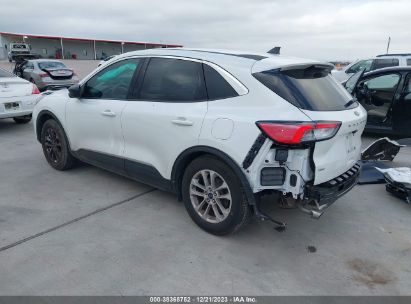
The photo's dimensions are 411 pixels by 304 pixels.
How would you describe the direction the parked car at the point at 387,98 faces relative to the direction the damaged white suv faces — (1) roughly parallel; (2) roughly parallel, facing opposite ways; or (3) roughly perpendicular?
roughly parallel

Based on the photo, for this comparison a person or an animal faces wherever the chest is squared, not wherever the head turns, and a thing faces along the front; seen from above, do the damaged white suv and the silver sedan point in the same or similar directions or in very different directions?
same or similar directions

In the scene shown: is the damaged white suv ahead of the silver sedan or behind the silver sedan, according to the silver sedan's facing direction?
behind

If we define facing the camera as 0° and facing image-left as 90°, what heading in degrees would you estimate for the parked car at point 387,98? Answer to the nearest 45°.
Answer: approximately 90°

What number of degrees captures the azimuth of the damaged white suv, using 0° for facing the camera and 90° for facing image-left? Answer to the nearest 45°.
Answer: approximately 135°

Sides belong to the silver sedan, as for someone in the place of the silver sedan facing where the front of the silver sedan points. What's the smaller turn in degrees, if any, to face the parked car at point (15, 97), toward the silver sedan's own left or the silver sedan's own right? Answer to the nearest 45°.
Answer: approximately 135° to the silver sedan's own left

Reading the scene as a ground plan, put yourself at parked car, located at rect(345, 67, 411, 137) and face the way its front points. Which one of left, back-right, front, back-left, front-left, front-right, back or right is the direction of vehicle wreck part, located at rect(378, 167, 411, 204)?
left

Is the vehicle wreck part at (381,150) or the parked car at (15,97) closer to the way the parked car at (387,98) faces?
the parked car

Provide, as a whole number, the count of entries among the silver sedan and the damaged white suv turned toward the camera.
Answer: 0

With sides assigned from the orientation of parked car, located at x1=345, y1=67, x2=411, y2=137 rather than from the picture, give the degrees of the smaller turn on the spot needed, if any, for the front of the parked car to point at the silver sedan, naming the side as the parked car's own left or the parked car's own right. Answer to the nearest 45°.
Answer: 0° — it already faces it

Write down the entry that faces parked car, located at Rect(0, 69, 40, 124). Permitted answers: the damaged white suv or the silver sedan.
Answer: the damaged white suv

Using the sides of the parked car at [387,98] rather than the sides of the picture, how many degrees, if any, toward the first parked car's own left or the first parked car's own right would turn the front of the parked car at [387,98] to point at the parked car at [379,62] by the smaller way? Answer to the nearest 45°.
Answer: approximately 90° to the first parked car's own right

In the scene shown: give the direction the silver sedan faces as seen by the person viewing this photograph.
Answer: facing away from the viewer and to the left of the viewer
